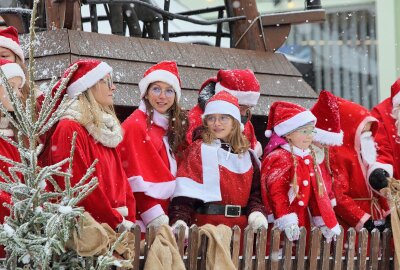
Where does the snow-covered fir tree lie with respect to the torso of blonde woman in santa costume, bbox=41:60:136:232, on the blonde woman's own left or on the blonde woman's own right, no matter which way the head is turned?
on the blonde woman's own right

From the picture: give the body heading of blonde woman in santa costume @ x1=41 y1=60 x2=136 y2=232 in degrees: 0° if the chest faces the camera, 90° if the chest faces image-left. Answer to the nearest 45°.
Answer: approximately 270°

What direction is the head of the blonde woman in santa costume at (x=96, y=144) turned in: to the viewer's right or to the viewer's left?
to the viewer's right

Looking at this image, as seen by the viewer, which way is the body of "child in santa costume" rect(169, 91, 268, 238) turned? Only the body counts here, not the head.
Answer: toward the camera

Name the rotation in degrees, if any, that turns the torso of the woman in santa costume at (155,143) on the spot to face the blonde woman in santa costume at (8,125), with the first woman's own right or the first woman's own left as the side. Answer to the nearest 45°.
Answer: approximately 90° to the first woman's own right

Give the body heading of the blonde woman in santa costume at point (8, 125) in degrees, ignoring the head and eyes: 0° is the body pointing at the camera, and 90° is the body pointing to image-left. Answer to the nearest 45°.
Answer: approximately 315°

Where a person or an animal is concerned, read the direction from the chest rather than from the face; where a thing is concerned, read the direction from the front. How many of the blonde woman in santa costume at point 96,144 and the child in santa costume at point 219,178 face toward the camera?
1

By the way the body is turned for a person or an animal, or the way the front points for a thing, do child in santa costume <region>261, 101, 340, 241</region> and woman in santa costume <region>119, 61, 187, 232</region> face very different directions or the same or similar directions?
same or similar directions

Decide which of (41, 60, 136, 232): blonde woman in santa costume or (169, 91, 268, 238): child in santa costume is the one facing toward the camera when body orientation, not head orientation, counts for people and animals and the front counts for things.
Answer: the child in santa costume

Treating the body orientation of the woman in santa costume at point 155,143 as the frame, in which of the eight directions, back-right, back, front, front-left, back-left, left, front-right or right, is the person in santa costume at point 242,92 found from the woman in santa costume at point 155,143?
left

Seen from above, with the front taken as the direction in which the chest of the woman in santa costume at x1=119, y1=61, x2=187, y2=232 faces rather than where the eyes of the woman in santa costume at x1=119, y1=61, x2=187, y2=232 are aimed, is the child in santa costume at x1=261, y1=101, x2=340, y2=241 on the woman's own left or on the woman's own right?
on the woman's own left
